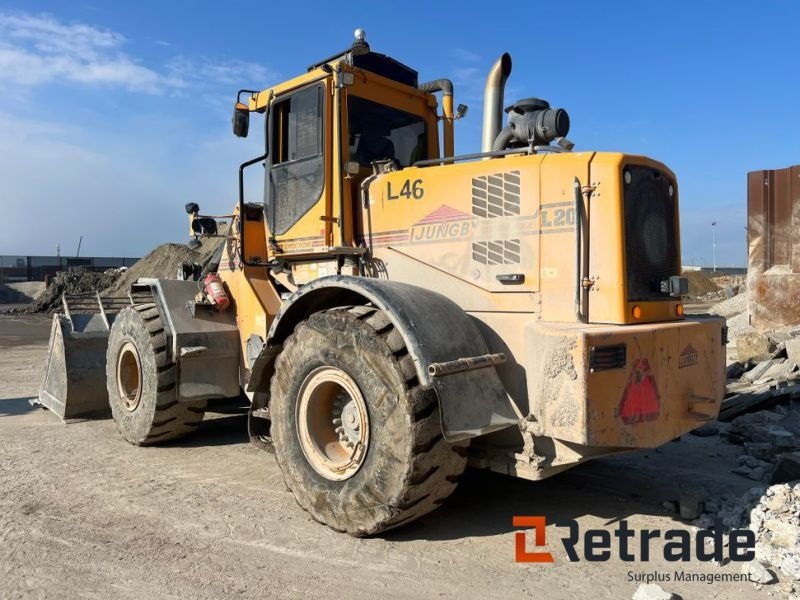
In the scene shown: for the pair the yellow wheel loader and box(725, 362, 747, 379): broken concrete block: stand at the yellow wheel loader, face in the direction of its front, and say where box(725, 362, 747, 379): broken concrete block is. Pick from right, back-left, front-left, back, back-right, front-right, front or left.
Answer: right

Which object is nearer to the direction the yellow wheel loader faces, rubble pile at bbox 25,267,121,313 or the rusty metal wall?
the rubble pile

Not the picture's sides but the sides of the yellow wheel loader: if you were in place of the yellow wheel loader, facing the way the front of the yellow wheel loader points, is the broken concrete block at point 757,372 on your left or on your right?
on your right

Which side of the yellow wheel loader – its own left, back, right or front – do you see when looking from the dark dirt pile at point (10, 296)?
front

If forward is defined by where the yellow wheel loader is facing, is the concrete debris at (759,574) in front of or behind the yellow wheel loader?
behind

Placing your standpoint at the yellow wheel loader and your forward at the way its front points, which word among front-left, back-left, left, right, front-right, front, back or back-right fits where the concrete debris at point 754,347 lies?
right

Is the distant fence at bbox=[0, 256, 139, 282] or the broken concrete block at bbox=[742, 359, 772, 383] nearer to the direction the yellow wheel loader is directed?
the distant fence

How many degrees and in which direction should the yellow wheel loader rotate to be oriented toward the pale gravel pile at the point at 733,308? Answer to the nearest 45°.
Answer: approximately 90° to its right

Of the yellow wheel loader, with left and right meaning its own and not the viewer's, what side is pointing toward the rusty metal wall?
right

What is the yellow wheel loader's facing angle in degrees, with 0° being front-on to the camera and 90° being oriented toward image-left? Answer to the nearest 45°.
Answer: approximately 135°

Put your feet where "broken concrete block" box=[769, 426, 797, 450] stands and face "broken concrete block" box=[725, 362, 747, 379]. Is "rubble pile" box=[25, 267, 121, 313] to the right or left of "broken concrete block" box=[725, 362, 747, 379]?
left

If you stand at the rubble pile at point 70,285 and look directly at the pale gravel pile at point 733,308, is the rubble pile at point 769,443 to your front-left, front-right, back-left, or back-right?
front-right

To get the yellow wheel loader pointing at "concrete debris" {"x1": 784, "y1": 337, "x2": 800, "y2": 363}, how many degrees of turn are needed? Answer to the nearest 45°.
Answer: approximately 90° to its right

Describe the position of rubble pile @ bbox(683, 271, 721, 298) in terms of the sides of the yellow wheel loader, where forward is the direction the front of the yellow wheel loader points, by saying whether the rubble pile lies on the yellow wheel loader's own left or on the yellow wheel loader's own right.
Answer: on the yellow wheel loader's own right
